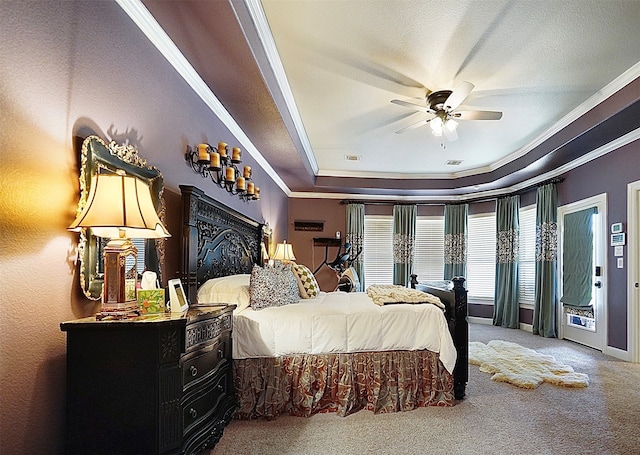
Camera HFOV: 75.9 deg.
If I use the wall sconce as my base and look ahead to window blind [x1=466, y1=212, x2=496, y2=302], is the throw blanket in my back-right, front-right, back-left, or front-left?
front-right

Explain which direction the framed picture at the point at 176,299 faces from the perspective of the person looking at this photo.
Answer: facing the viewer and to the right of the viewer

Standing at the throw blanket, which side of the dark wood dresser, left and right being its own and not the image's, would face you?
front

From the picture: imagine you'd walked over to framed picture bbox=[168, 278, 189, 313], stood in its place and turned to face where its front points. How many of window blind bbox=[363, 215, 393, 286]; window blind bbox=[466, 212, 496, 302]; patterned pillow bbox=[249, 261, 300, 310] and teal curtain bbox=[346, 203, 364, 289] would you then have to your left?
4

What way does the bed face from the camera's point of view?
to the viewer's right

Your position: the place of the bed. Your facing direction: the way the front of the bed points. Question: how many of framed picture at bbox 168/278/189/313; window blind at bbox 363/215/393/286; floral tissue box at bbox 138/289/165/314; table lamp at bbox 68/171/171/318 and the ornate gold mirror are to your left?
1

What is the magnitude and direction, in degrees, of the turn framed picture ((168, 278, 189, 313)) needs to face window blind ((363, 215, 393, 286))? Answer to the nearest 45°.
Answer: approximately 90° to its left

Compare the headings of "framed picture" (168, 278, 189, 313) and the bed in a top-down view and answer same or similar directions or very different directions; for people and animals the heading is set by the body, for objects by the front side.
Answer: same or similar directions

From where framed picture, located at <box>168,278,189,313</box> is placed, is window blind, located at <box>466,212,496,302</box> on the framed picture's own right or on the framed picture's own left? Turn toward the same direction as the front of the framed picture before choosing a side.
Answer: on the framed picture's own left

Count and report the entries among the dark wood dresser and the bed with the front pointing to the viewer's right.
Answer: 2

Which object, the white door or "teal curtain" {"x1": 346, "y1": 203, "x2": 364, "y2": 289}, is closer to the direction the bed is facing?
the white door

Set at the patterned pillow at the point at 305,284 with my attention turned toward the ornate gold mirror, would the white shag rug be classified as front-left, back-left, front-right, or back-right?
back-left

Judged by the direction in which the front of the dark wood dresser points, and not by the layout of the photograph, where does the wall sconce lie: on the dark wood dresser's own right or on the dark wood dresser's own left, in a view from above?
on the dark wood dresser's own left

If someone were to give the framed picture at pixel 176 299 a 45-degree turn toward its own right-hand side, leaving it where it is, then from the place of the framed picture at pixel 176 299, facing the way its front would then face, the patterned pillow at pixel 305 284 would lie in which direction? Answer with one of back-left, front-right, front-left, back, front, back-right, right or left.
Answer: back-left

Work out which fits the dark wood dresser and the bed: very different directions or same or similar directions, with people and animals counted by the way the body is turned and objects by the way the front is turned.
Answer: same or similar directions

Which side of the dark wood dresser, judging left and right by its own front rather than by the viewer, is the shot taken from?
right
